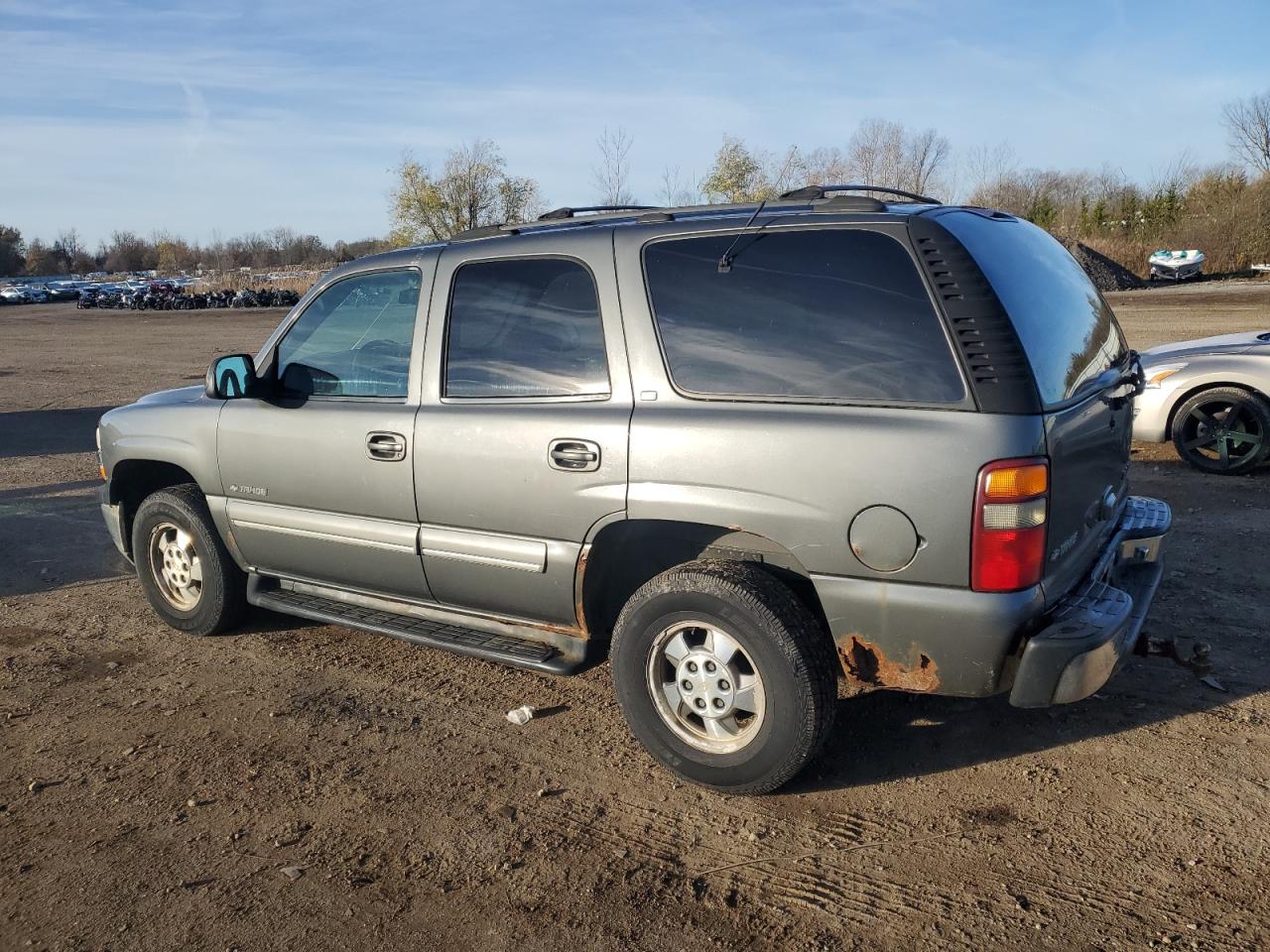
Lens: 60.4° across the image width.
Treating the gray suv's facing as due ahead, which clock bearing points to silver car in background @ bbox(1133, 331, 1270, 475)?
The silver car in background is roughly at 3 o'clock from the gray suv.

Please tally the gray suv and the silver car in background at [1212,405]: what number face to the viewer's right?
0

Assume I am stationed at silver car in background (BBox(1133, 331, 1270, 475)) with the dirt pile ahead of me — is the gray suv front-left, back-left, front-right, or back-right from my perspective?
back-left

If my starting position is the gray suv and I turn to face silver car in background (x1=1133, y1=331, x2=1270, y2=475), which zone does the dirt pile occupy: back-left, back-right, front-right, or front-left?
front-left

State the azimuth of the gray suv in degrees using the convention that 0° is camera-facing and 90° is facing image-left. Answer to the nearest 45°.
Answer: approximately 135°

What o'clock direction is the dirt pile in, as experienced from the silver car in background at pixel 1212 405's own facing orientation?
The dirt pile is roughly at 3 o'clock from the silver car in background.

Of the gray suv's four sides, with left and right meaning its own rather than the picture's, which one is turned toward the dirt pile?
right

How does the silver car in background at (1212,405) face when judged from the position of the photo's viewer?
facing to the left of the viewer
